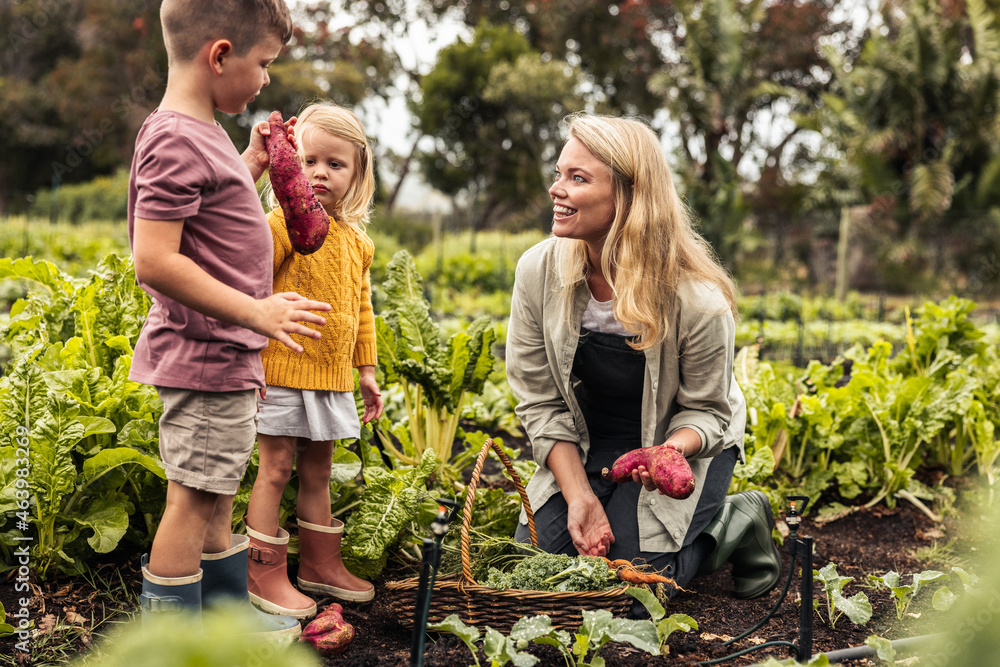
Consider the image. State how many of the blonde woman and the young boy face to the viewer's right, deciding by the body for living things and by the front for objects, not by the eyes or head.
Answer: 1

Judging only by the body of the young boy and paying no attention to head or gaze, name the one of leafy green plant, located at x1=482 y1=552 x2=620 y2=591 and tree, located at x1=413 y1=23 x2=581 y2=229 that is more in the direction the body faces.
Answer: the leafy green plant

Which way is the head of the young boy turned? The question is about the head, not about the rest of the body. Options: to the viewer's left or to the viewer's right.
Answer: to the viewer's right

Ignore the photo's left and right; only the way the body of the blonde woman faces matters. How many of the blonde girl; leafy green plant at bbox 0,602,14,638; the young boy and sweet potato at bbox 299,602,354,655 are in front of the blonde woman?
4

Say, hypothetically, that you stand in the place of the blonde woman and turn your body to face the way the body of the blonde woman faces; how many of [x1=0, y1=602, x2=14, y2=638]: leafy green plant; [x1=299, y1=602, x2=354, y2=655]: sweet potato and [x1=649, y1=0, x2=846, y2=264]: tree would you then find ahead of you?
2

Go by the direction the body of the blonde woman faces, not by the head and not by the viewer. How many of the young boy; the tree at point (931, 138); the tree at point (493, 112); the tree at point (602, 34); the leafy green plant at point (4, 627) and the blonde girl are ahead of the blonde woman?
3

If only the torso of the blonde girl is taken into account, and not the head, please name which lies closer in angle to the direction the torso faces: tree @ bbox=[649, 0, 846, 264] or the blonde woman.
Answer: the blonde woman

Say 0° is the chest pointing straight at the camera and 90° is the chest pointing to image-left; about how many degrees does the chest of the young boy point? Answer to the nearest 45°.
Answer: approximately 270°
